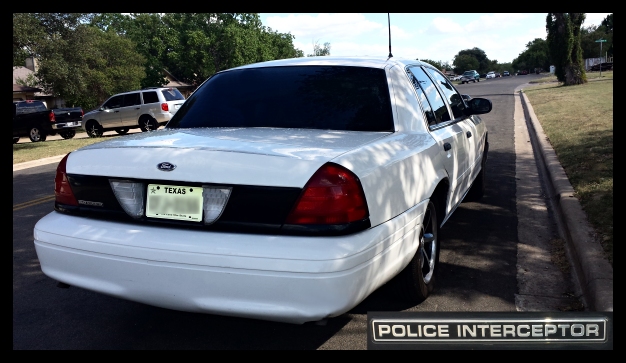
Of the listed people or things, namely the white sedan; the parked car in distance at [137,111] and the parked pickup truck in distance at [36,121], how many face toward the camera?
0

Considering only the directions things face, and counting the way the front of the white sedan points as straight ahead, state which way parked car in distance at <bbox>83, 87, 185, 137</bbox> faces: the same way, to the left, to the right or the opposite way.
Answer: to the left

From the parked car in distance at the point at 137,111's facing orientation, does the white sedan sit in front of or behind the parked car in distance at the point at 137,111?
behind

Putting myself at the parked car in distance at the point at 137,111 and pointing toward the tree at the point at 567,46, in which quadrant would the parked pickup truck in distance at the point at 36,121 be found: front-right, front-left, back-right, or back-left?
back-left

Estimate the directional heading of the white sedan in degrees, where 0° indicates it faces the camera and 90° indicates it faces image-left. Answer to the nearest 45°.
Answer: approximately 225°

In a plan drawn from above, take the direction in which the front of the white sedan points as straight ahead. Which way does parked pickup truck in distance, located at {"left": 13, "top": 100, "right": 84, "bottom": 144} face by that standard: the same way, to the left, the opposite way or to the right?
to the left

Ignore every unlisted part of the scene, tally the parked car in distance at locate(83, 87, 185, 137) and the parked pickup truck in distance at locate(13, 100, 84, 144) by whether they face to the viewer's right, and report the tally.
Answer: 0

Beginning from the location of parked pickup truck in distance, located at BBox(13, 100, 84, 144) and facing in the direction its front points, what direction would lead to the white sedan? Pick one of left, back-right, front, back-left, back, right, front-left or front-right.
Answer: back-left

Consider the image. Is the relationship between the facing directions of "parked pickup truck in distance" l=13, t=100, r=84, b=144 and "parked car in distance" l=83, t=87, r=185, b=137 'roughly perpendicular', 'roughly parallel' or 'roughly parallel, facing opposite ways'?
roughly parallel

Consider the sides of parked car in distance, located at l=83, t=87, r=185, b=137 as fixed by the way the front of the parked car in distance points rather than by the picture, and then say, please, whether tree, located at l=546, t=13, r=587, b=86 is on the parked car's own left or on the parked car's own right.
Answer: on the parked car's own right

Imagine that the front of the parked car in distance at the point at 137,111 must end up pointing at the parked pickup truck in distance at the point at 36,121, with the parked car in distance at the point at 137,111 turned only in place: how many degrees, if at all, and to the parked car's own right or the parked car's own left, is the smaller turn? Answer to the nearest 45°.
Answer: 0° — it already faces it

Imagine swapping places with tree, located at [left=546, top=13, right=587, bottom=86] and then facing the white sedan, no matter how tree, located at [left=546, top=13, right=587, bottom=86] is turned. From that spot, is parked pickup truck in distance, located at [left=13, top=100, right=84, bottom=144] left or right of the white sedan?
right

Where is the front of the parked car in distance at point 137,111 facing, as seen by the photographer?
facing away from the viewer and to the left of the viewer
